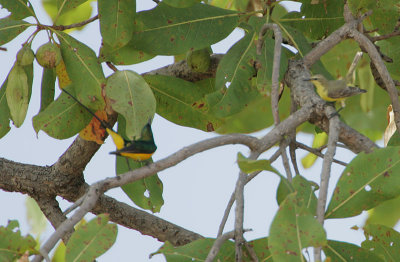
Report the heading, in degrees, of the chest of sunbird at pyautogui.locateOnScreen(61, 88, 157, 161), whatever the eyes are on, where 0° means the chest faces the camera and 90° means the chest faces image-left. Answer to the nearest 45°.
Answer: approximately 270°

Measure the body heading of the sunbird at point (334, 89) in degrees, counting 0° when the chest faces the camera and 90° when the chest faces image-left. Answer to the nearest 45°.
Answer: approximately 90°

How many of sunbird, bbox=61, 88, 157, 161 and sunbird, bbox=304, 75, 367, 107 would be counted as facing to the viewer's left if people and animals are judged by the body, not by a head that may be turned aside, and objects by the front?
1

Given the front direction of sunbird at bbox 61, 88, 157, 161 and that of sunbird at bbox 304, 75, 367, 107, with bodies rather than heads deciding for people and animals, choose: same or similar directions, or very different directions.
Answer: very different directions

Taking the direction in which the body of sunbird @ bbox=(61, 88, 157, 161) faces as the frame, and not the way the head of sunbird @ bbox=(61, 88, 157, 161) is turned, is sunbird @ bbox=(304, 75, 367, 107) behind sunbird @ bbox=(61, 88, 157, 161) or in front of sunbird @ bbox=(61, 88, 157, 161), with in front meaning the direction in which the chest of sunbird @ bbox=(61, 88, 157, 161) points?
in front
